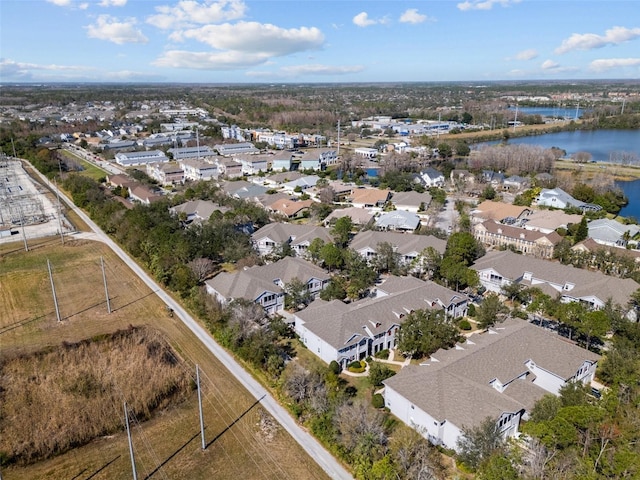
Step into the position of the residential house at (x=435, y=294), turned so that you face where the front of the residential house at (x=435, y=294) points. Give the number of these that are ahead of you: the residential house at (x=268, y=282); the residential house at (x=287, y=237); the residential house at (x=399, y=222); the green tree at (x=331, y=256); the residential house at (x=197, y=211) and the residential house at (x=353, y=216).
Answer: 0

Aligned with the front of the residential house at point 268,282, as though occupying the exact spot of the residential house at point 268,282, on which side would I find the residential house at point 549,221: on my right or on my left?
on my left

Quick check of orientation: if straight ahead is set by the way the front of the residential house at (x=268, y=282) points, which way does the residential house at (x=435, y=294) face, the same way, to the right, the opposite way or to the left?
the same way

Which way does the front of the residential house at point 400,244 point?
toward the camera

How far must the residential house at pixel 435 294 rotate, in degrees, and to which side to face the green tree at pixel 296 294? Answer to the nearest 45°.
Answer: approximately 135° to its right

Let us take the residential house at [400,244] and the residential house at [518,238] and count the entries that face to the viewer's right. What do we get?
0

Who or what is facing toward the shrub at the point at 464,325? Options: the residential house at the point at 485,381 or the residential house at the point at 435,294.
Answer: the residential house at the point at 435,294

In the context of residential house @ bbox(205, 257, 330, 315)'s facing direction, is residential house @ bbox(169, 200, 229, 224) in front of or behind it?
behind

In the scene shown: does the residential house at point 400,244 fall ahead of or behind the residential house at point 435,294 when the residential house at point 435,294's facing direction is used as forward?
behind

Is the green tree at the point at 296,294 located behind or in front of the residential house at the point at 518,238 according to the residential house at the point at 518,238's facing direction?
in front

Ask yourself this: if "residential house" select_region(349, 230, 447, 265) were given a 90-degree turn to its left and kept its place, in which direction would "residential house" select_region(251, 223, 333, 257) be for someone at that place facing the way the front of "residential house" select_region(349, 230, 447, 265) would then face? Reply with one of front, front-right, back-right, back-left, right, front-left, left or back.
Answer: back

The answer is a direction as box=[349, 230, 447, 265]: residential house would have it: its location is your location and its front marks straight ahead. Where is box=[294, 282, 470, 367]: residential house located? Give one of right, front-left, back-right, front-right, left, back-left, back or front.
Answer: front

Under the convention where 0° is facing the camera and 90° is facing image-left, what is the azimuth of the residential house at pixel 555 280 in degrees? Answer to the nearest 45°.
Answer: approximately 45°

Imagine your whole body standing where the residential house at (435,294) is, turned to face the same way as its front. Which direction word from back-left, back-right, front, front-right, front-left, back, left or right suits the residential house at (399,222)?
back-left

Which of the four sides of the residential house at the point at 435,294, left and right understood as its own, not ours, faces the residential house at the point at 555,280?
left

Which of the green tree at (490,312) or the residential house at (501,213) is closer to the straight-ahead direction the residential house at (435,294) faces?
the green tree
